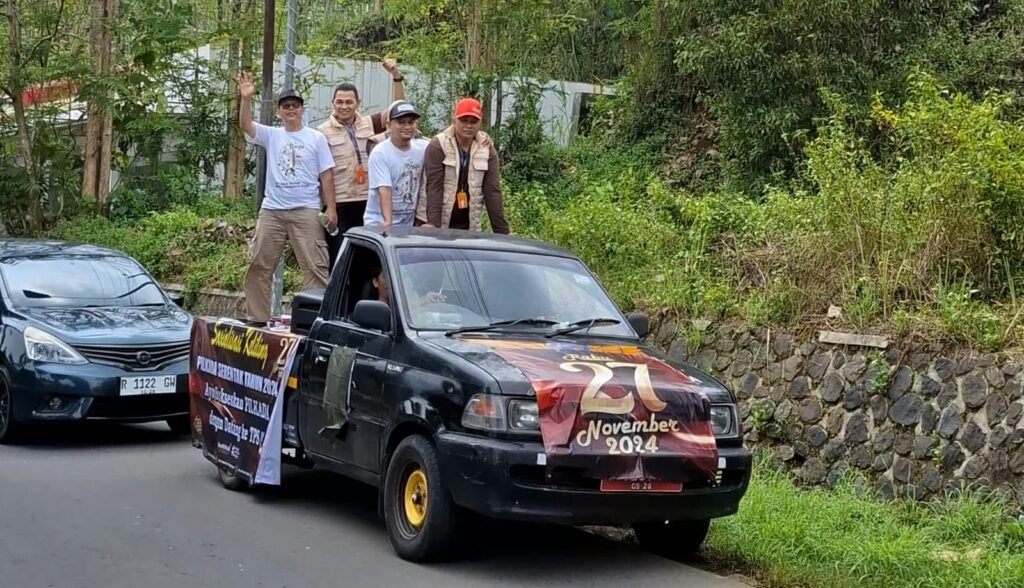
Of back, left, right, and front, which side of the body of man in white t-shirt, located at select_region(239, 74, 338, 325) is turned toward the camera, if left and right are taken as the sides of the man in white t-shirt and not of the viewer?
front

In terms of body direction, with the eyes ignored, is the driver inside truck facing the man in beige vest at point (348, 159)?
no

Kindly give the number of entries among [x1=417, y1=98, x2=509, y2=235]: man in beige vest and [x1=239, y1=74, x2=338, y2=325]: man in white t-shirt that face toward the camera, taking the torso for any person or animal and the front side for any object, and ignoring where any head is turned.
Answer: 2

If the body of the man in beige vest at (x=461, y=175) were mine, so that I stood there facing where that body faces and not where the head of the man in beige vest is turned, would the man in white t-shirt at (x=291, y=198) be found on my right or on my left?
on my right

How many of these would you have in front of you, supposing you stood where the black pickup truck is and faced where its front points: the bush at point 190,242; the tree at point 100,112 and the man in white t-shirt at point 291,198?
0

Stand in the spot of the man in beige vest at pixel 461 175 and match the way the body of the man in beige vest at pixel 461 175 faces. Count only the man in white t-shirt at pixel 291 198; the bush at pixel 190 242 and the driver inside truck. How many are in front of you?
1

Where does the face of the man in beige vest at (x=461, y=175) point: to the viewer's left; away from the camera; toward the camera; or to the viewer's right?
toward the camera

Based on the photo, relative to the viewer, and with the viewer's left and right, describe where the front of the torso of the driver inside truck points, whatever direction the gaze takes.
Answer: facing the viewer and to the right of the viewer

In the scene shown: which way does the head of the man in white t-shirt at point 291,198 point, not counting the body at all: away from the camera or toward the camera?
toward the camera

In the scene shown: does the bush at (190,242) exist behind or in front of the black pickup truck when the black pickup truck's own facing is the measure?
behind

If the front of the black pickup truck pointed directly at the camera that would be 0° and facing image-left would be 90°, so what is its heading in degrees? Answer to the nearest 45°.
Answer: approximately 315°

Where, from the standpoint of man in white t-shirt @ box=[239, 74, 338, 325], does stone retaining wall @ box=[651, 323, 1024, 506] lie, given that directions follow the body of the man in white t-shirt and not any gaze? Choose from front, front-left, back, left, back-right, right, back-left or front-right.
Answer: front-left

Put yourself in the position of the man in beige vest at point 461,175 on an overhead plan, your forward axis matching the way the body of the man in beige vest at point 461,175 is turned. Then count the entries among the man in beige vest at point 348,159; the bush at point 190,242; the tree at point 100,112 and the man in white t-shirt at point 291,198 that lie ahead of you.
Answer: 0

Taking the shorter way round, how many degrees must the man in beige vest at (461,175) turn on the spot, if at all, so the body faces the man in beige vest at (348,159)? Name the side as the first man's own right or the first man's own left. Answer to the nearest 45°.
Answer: approximately 135° to the first man's own right

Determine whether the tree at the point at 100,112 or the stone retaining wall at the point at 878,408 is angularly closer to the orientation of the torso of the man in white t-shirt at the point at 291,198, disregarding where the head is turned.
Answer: the stone retaining wall

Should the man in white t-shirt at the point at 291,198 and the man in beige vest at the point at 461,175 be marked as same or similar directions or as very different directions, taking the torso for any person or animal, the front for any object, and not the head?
same or similar directions

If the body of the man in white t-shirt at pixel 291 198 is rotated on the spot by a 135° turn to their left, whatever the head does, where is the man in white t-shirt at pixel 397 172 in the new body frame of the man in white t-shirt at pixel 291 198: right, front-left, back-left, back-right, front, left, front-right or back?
right

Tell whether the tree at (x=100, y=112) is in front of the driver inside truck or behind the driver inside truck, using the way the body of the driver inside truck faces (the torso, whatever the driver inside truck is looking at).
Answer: behind

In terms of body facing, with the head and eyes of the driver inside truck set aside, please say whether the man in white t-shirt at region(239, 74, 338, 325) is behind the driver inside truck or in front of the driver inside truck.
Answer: behind
